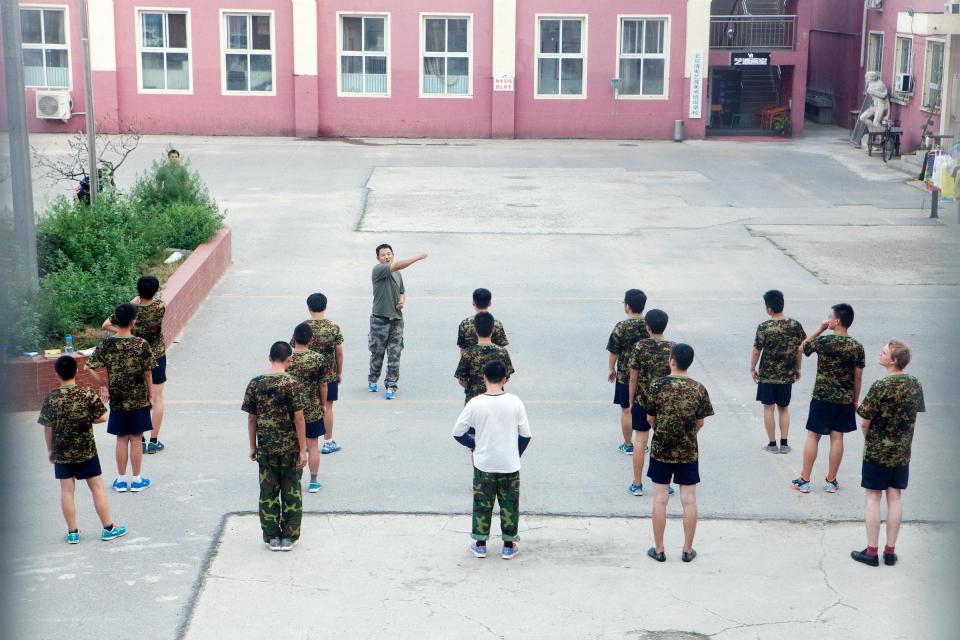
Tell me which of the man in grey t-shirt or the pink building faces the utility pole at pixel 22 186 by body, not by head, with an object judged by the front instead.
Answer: the pink building

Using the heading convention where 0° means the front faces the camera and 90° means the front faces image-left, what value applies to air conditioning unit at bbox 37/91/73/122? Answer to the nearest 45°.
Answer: approximately 0°

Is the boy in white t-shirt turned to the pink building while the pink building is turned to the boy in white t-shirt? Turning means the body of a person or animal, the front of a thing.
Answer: yes

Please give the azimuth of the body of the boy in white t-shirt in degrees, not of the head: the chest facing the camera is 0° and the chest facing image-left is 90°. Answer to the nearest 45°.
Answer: approximately 180°

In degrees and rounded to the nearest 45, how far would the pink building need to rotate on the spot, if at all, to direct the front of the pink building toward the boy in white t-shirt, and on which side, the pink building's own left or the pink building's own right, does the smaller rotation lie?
0° — it already faces them

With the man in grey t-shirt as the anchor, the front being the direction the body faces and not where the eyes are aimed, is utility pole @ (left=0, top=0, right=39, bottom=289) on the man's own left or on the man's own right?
on the man's own right

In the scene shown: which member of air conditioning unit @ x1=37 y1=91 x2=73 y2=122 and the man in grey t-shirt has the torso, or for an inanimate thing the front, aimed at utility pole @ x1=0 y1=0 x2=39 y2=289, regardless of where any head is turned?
the air conditioning unit

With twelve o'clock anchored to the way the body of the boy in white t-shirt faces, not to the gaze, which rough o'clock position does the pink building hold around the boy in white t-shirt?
The pink building is roughly at 12 o'clock from the boy in white t-shirt.

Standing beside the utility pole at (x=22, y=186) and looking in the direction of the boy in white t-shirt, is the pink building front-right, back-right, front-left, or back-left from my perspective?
back-left
